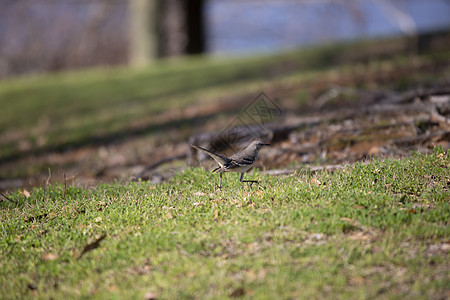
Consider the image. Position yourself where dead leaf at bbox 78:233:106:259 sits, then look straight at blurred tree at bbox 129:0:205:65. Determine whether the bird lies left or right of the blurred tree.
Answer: right

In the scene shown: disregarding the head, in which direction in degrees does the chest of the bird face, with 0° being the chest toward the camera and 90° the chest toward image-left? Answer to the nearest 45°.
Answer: approximately 270°

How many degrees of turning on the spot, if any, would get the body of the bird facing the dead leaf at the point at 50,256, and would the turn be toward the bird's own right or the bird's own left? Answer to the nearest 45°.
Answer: approximately 135° to the bird's own right

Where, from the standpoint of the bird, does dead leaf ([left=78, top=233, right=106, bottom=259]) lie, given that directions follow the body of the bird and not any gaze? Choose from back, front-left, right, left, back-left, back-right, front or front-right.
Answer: back-right

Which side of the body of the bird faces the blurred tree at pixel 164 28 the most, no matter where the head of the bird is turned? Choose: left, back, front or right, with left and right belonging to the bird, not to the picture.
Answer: left

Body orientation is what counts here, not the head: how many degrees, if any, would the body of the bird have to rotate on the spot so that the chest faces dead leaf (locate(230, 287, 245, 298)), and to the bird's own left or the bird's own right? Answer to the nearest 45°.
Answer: approximately 90° to the bird's own right
